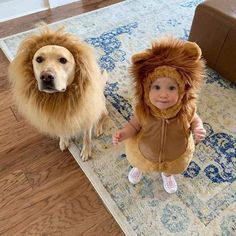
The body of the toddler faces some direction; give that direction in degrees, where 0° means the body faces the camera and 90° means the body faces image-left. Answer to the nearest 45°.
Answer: approximately 0°

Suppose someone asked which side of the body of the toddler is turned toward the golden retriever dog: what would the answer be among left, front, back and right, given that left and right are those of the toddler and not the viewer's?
right
